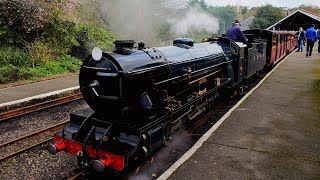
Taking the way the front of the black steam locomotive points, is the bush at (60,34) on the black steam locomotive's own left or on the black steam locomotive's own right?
on the black steam locomotive's own right

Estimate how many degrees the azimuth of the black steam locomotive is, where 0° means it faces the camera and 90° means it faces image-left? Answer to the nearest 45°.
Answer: approximately 45°

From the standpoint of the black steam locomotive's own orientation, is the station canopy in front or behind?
behind

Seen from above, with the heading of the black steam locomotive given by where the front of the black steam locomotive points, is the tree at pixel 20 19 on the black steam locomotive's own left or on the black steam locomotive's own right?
on the black steam locomotive's own right

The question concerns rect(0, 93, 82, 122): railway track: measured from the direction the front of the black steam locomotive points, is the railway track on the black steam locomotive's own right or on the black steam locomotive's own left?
on the black steam locomotive's own right

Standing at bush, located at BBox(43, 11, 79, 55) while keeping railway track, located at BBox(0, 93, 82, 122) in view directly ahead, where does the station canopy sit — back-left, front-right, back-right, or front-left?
back-left

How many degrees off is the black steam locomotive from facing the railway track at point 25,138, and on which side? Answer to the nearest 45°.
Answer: approximately 90° to its right
